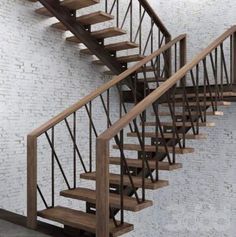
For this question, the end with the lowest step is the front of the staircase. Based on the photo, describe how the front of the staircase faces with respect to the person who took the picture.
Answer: facing the viewer and to the left of the viewer
